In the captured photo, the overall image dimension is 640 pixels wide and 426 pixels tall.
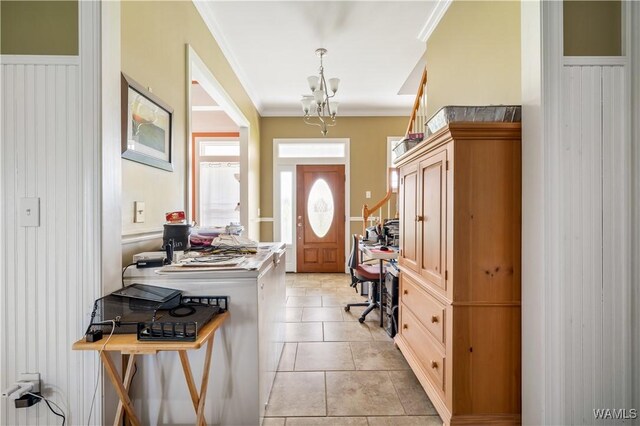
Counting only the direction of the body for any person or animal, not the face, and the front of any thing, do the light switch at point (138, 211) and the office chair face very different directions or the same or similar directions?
same or similar directions

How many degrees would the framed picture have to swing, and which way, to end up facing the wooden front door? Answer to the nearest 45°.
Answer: approximately 90° to its left

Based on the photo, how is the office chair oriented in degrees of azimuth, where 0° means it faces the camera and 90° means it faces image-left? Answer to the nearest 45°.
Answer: approximately 270°

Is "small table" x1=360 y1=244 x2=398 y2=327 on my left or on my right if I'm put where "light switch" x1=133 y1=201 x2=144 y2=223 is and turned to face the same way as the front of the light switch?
on my left

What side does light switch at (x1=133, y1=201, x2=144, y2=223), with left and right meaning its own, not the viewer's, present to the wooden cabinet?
front

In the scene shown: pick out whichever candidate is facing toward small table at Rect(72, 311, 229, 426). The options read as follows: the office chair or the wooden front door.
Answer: the wooden front door

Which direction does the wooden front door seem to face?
toward the camera

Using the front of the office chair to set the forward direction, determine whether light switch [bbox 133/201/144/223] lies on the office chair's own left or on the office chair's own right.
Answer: on the office chair's own right

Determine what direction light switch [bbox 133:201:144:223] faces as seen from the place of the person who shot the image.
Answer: facing the viewer and to the right of the viewer

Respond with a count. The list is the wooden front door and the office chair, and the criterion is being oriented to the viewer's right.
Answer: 1

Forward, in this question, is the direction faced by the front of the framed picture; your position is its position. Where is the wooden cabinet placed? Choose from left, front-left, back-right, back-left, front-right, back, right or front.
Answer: front

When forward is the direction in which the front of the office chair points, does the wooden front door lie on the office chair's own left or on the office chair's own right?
on the office chair's own left

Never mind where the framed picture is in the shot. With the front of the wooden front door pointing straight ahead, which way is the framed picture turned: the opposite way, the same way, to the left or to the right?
to the left

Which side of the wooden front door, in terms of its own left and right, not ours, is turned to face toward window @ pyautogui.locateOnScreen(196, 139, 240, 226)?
right
